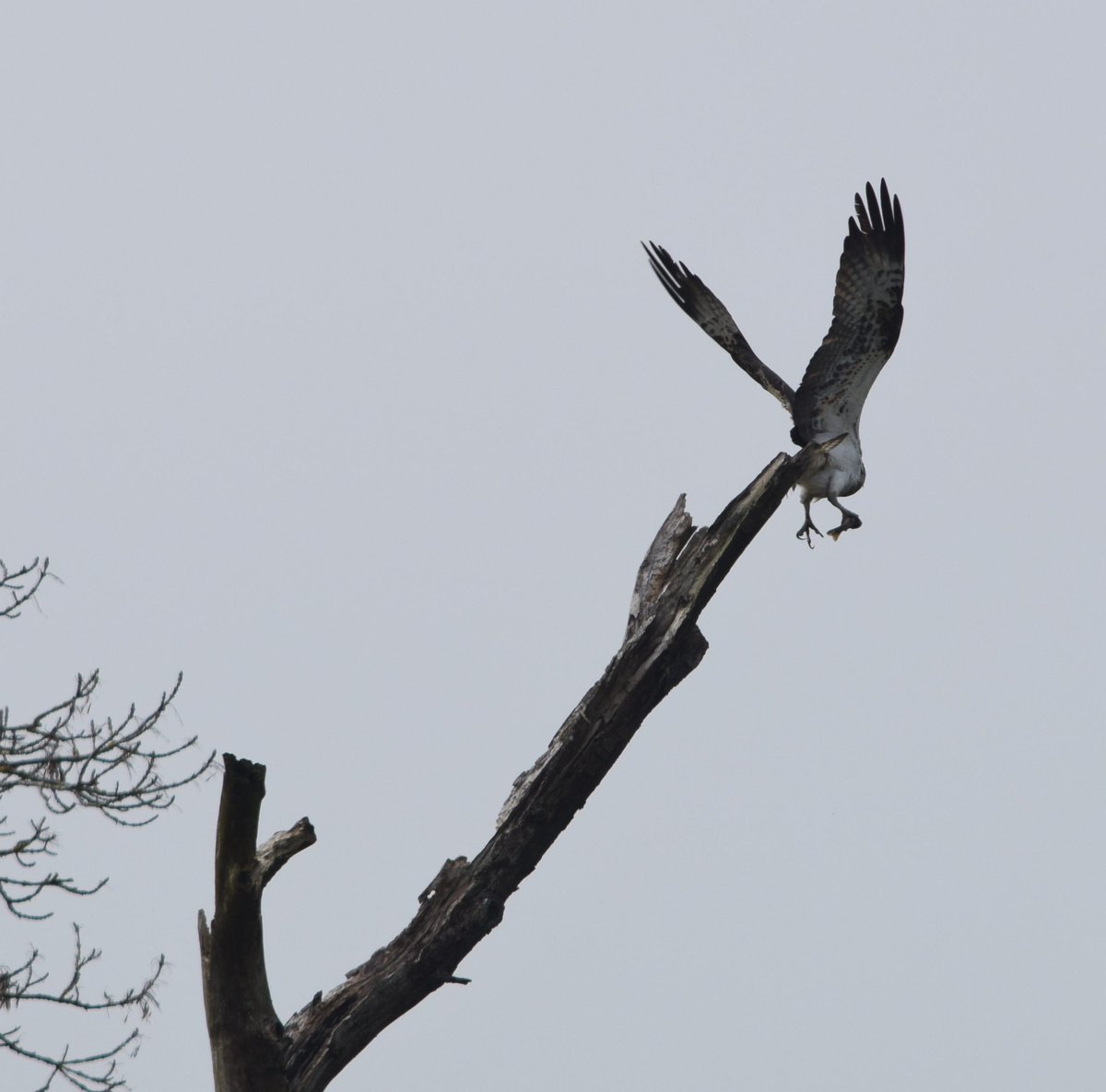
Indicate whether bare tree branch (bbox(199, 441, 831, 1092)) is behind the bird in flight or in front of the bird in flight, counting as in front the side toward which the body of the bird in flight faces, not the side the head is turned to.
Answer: behind
